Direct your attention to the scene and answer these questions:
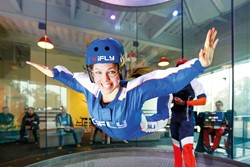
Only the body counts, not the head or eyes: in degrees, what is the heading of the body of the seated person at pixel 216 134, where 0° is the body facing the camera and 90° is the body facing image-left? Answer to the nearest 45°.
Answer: approximately 45°

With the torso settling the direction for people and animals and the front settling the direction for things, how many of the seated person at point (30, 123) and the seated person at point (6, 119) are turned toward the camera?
2

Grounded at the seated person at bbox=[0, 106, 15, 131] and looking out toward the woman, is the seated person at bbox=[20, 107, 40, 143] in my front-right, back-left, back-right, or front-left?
front-left

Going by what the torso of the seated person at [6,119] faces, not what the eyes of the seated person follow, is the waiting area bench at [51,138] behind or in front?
in front

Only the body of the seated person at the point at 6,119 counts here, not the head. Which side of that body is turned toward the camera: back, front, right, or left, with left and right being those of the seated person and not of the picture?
front

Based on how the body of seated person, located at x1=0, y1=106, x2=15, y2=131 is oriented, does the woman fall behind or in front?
in front

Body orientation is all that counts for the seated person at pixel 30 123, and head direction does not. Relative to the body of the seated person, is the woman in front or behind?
in front

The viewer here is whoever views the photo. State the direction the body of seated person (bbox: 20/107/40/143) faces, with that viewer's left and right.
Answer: facing the viewer

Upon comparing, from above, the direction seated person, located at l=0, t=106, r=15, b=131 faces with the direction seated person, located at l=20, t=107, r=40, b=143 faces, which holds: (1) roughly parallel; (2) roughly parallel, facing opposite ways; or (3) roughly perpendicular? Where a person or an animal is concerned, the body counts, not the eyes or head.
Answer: roughly parallel
